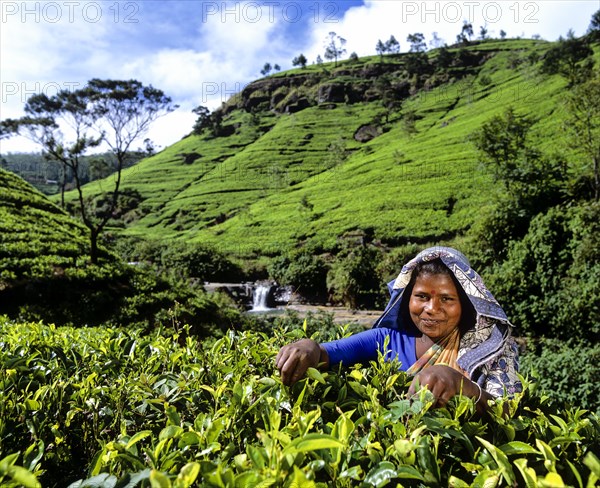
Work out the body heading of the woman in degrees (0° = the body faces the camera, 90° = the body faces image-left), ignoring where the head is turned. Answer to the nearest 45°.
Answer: approximately 45°

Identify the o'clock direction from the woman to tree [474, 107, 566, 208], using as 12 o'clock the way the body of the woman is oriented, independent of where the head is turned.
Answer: The tree is roughly at 5 o'clock from the woman.

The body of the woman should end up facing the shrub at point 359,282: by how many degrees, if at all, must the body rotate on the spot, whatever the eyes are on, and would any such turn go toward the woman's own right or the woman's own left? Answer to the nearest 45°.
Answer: approximately 135° to the woman's own right

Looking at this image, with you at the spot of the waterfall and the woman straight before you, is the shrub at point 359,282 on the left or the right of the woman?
left

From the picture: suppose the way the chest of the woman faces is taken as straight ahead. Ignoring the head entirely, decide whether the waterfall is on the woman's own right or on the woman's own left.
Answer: on the woman's own right

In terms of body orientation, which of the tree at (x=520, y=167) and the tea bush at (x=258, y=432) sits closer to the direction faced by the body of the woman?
the tea bush

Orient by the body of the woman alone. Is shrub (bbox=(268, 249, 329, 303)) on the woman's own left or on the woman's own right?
on the woman's own right

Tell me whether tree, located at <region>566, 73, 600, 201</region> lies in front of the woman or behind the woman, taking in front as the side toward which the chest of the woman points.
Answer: behind

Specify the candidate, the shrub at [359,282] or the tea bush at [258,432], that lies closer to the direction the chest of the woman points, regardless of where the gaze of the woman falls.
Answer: the tea bush
